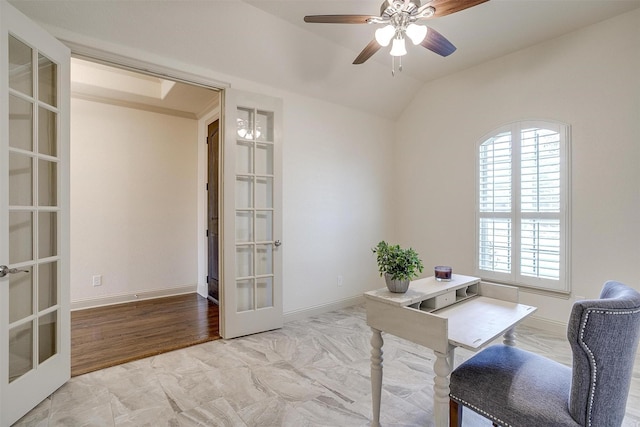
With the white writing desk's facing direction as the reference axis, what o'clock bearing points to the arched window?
The arched window is roughly at 8 o'clock from the white writing desk.

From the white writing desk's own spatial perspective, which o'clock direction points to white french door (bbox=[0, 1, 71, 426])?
The white french door is roughly at 4 o'clock from the white writing desk.

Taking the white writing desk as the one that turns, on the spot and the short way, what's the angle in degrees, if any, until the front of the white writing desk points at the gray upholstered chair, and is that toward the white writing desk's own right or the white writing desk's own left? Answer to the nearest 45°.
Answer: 0° — it already faces it

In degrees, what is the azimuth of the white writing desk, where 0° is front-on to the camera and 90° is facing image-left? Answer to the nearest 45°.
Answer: approximately 315°
